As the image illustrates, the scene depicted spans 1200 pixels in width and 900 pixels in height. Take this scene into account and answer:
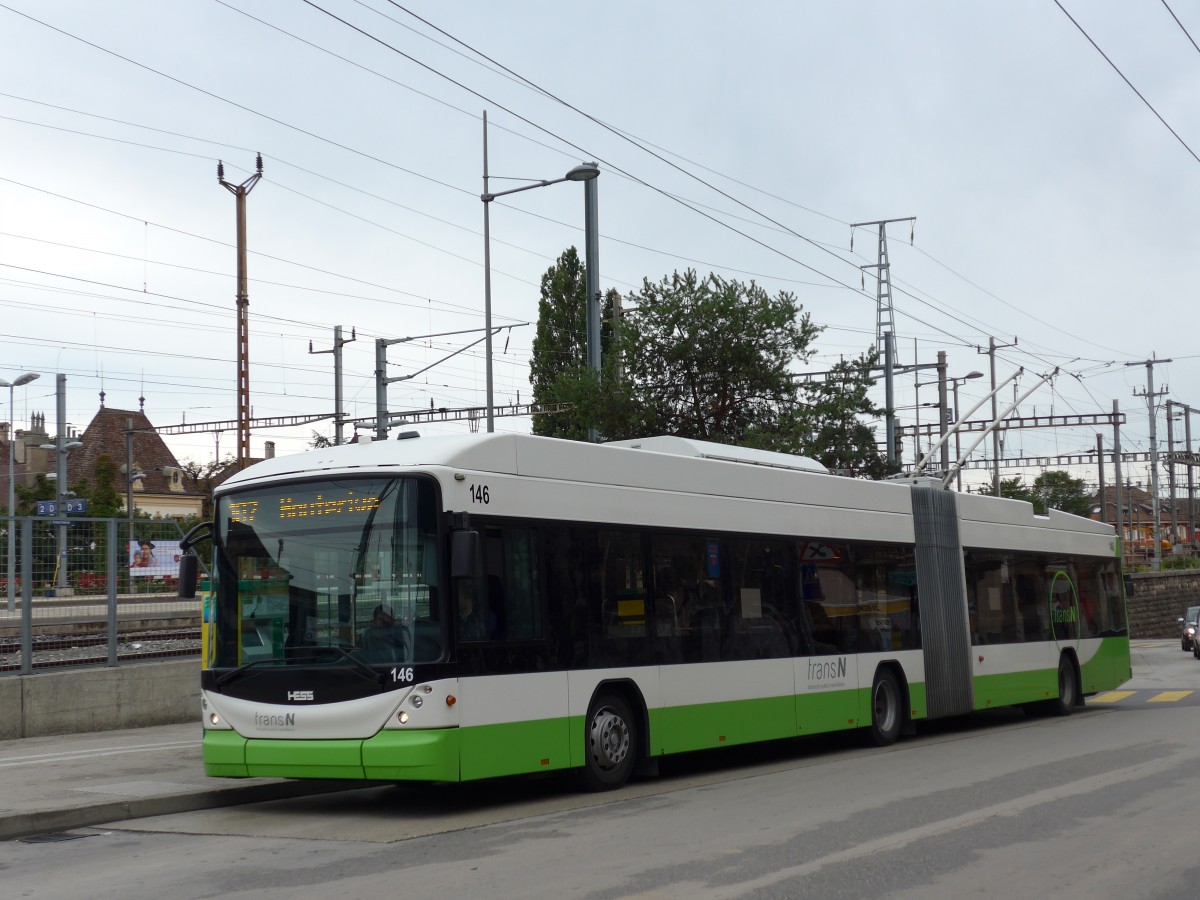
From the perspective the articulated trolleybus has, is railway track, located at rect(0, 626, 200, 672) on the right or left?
on its right

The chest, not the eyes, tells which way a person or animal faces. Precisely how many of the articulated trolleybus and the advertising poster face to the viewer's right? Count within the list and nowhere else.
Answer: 0

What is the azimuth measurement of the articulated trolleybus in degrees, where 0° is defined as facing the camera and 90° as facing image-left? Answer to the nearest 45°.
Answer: approximately 45°

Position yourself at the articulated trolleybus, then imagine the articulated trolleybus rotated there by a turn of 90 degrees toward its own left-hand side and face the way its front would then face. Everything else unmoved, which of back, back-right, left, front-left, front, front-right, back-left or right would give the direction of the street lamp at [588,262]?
back-left

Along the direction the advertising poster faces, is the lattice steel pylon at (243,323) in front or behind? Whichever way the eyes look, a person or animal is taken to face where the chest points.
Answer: behind

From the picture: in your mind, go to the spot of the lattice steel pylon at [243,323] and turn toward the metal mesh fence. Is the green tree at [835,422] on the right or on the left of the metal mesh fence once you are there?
left

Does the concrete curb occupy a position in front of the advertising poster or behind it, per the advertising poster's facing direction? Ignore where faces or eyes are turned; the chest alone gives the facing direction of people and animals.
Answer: in front

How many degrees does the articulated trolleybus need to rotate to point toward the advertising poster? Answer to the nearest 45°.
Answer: approximately 90° to its right

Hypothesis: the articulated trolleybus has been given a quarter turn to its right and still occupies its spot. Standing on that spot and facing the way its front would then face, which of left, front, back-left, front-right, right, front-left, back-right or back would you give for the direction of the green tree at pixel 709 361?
front-right
